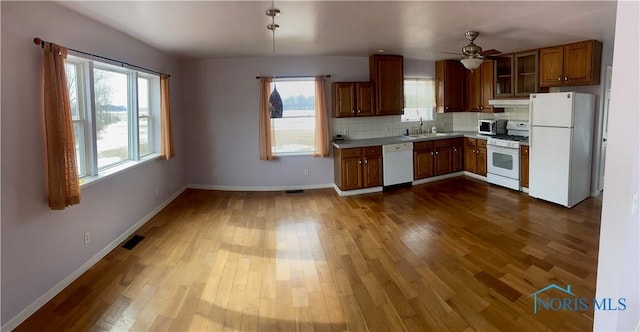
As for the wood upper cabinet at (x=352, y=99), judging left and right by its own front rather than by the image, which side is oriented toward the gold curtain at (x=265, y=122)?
right

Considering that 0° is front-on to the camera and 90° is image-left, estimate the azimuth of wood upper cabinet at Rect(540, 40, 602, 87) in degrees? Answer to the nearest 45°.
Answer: approximately 45°

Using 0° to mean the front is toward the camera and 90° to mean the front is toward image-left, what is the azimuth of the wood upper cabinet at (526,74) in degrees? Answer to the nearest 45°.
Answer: approximately 45°

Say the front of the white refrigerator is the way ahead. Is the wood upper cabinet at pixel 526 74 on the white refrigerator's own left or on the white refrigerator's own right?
on the white refrigerator's own right

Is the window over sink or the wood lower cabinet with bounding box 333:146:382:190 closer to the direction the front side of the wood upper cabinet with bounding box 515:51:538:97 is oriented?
the wood lower cabinet
